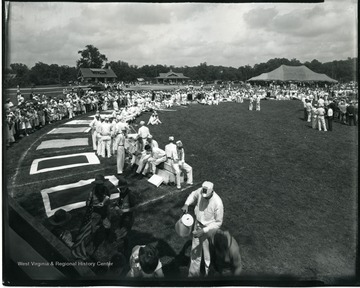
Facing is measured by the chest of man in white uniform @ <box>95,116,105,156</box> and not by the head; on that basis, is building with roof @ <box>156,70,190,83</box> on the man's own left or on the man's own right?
on the man's own left

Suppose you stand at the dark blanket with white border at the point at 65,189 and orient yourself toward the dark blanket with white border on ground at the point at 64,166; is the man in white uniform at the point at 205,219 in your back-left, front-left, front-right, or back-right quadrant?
back-right

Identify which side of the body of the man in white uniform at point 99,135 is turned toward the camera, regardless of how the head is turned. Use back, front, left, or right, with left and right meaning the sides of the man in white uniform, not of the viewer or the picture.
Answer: right

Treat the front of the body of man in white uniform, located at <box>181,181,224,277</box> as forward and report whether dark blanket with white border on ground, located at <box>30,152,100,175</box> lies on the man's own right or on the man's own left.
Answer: on the man's own right

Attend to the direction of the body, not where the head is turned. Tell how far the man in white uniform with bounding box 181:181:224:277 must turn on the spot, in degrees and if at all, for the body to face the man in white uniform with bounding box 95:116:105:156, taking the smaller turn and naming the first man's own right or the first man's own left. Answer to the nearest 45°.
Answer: approximately 90° to the first man's own right
